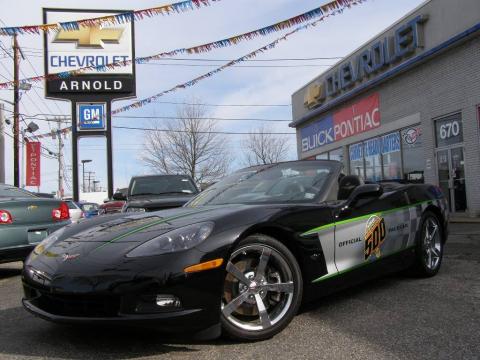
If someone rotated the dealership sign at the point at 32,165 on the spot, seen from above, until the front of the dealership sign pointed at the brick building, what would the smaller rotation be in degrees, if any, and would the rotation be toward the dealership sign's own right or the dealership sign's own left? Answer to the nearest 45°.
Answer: approximately 45° to the dealership sign's own left

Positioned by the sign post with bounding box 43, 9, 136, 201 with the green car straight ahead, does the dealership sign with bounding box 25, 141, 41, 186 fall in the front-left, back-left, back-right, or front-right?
back-right

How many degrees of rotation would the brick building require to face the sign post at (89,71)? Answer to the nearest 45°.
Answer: approximately 45° to its right

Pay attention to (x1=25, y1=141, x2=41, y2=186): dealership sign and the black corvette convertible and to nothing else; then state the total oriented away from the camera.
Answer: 0

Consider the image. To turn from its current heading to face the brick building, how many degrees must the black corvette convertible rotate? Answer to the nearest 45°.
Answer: approximately 180°

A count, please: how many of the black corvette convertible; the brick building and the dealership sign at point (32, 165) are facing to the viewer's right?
0

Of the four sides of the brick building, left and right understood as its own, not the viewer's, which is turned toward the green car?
front

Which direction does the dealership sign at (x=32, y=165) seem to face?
toward the camera

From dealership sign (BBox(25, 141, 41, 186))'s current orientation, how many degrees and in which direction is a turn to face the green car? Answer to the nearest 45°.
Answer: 0° — it already faces it

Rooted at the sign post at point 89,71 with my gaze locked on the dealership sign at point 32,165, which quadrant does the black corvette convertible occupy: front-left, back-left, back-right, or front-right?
back-left

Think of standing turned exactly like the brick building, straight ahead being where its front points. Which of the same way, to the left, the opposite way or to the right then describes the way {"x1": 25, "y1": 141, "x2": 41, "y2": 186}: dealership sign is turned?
to the left

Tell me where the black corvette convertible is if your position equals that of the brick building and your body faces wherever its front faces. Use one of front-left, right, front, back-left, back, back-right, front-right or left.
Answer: front-left

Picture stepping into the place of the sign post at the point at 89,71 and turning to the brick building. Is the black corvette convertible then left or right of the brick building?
right

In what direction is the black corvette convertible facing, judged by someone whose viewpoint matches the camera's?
facing the viewer and to the left of the viewer

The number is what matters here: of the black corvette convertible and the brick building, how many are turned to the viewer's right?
0
